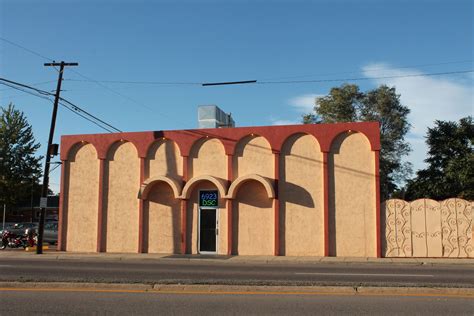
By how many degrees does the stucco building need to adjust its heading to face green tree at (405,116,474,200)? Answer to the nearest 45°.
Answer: approximately 135° to its left

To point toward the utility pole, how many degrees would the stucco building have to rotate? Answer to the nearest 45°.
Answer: approximately 90° to its right

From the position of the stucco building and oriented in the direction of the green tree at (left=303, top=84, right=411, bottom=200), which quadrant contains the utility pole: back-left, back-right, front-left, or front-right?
back-left

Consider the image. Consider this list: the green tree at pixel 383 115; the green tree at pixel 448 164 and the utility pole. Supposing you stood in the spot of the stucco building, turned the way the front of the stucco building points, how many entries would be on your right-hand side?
1

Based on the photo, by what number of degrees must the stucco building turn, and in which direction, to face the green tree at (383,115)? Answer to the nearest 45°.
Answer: approximately 135° to its left

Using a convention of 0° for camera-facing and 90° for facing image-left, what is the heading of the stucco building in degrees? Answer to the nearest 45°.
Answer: approximately 0°

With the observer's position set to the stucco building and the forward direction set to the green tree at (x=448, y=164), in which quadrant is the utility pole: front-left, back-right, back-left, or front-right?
back-left
